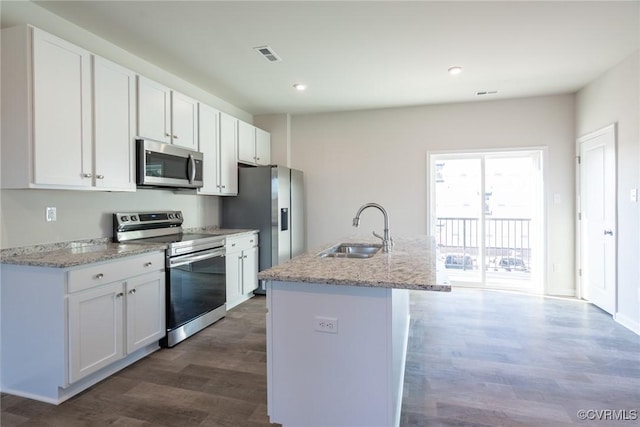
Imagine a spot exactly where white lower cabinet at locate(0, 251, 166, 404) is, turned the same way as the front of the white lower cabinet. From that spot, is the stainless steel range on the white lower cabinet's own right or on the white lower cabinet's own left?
on the white lower cabinet's own left

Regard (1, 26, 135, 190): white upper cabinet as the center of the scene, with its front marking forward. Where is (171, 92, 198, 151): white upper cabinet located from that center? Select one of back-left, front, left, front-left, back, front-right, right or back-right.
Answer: left

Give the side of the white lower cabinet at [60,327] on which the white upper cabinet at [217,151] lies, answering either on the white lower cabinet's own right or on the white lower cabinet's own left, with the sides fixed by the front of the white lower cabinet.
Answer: on the white lower cabinet's own left

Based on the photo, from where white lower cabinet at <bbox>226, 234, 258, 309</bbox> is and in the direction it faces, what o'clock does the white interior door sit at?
The white interior door is roughly at 11 o'clock from the white lower cabinet.

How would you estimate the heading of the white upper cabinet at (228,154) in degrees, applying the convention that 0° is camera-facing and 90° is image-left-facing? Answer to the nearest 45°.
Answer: approximately 315°

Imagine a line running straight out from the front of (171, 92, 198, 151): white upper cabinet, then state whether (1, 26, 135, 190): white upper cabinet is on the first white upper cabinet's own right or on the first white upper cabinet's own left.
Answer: on the first white upper cabinet's own right

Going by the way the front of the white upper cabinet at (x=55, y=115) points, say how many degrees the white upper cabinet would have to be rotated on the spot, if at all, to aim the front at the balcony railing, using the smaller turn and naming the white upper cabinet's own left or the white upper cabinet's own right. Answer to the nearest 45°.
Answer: approximately 45° to the white upper cabinet's own left

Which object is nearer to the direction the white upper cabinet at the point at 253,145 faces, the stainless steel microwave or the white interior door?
the white interior door

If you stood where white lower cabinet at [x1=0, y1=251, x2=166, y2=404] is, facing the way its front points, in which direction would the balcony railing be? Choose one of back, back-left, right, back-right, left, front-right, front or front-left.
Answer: front-left

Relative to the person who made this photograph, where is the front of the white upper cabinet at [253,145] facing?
facing the viewer and to the right of the viewer
